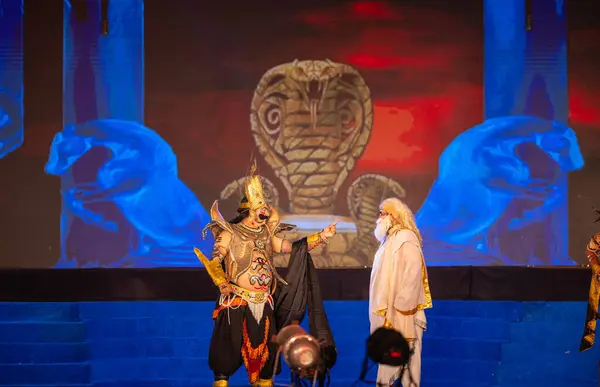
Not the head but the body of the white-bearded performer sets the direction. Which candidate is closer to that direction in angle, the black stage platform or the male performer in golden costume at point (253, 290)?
the male performer in golden costume

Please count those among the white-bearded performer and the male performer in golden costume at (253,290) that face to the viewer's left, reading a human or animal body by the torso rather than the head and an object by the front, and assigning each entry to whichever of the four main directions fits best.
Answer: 1

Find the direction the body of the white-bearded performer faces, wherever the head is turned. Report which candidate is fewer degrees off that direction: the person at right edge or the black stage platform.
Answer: the black stage platform

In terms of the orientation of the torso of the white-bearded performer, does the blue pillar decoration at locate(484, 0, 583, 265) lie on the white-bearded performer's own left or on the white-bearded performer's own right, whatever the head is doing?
on the white-bearded performer's own right

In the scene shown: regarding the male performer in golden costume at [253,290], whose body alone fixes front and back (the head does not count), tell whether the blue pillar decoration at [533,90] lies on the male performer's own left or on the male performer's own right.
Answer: on the male performer's own left

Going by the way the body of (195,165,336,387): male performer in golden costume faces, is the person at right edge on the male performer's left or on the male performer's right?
on the male performer's left

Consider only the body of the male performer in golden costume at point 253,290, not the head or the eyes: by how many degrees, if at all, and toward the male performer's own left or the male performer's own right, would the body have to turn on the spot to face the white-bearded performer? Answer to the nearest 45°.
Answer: approximately 45° to the male performer's own left

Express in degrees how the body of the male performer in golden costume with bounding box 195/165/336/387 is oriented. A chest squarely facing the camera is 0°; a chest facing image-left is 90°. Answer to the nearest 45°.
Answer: approximately 315°

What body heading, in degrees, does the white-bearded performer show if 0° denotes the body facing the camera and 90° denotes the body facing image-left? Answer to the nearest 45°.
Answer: approximately 90°
